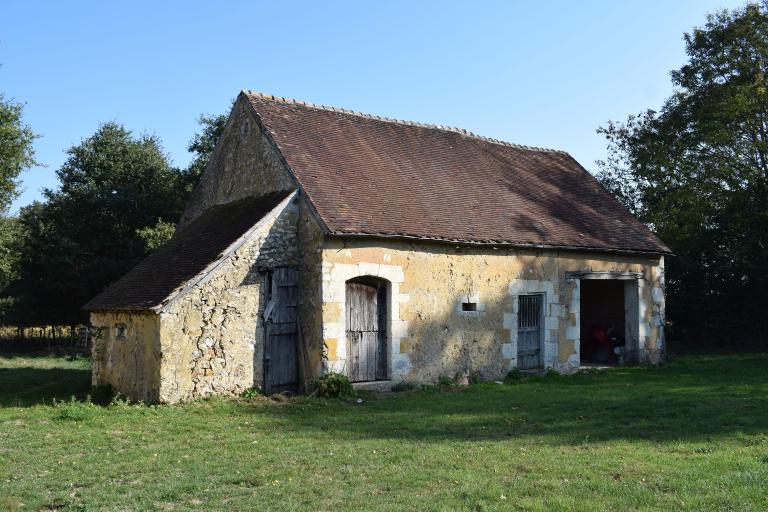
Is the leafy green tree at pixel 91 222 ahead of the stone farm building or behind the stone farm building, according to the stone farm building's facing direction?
behind

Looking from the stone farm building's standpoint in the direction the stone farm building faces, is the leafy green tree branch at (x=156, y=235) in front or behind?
behind

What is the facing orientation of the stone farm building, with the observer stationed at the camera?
facing the viewer and to the right of the viewer

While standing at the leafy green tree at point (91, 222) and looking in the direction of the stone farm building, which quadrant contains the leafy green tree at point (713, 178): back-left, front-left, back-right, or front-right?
front-left

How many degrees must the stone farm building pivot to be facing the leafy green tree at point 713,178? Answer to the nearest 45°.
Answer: approximately 90° to its left
